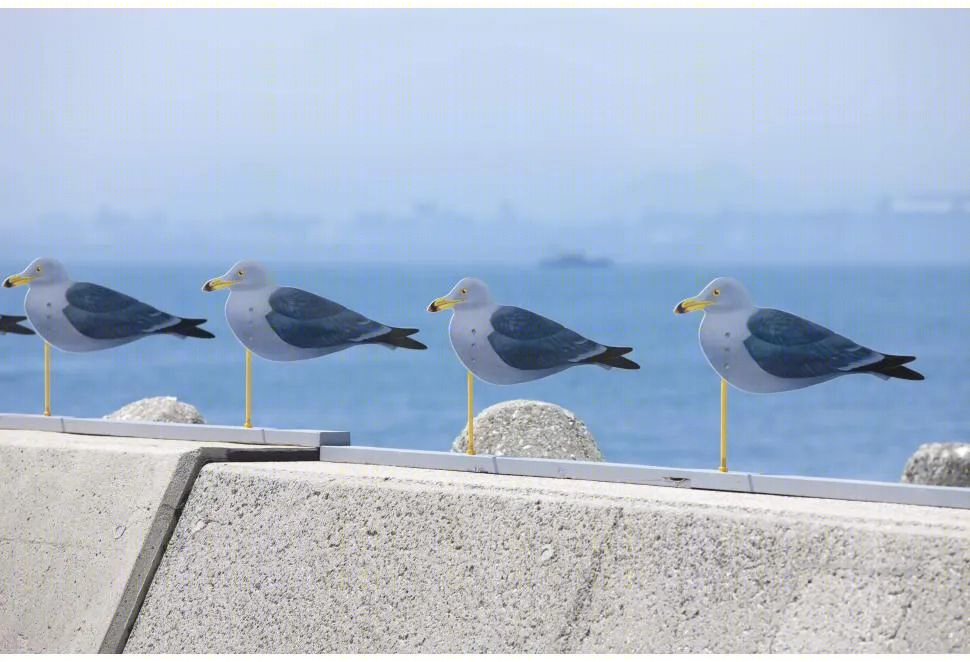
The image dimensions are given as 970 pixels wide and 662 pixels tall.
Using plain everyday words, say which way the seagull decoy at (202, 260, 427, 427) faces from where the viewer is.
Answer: facing to the left of the viewer

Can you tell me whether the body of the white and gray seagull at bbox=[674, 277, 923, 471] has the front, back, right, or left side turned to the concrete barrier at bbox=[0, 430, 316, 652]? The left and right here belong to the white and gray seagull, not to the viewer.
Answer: front

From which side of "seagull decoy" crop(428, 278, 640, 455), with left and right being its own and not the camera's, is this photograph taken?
left

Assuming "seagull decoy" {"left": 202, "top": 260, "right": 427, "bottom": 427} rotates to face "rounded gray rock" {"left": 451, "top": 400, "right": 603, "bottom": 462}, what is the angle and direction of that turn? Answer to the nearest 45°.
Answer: approximately 135° to its right

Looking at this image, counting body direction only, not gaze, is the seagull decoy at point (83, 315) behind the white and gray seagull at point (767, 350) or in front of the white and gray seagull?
in front

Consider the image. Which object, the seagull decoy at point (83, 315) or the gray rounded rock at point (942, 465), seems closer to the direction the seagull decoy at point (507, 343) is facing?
the seagull decoy

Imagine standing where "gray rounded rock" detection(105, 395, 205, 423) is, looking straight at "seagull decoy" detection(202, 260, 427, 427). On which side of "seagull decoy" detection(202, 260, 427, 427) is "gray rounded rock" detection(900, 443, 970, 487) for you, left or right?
left

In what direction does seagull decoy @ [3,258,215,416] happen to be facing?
to the viewer's left
